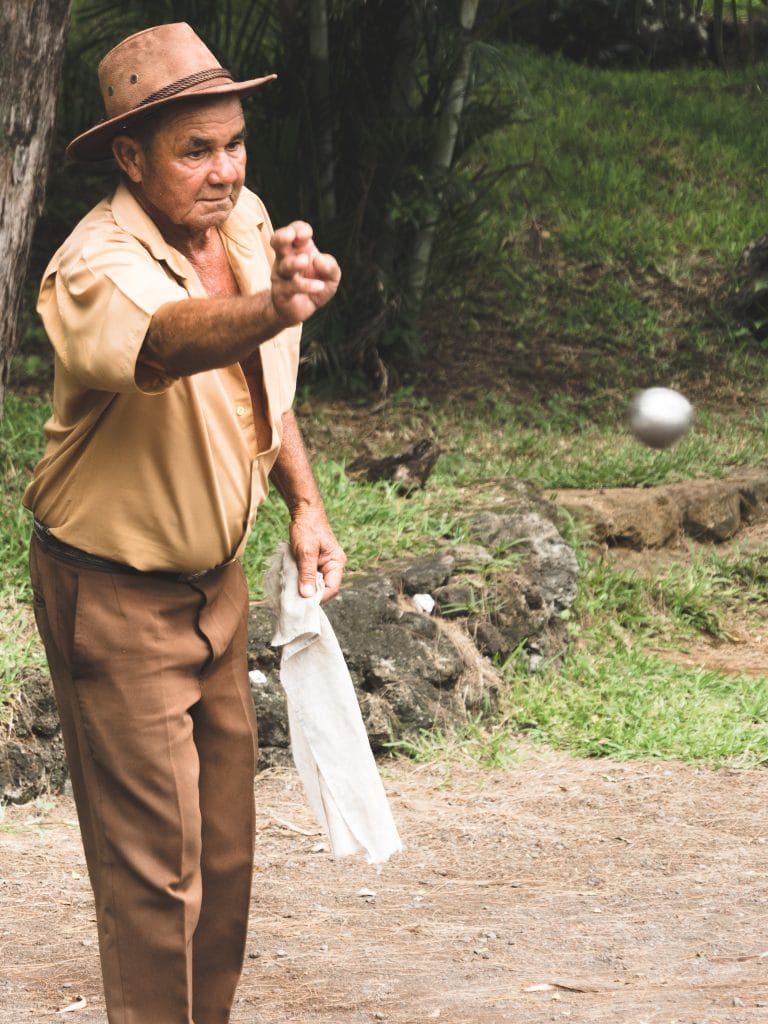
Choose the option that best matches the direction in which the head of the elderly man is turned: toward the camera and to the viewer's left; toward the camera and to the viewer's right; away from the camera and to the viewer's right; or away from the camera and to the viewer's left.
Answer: toward the camera and to the viewer's right

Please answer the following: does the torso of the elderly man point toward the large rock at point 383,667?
no

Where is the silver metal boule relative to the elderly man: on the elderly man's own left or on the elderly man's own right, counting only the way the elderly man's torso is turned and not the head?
on the elderly man's own left

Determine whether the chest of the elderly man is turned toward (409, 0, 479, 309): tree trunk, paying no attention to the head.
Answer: no

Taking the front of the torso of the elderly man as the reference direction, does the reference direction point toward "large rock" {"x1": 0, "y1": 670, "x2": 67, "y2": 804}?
no

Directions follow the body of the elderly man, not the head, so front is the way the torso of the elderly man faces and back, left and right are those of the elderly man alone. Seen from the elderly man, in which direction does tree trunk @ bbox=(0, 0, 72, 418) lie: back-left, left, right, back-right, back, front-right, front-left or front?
back-left

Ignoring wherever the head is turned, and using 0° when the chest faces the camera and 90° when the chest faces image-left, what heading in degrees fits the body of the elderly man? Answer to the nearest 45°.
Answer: approximately 315°

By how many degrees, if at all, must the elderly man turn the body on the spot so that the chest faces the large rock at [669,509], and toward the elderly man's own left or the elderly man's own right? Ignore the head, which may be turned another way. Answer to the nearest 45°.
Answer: approximately 90° to the elderly man's own left

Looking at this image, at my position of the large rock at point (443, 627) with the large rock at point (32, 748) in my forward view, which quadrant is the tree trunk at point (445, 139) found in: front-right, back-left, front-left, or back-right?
back-right
